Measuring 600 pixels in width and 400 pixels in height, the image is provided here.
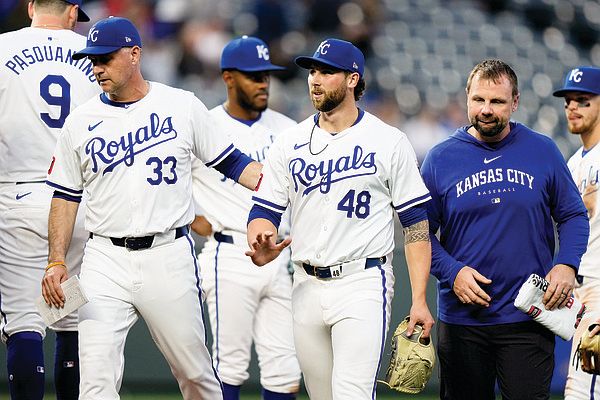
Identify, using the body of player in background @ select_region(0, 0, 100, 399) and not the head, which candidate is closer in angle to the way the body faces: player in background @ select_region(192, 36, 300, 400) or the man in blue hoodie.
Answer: the player in background

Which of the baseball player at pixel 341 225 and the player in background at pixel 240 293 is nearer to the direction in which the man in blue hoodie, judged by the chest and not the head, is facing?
the baseball player

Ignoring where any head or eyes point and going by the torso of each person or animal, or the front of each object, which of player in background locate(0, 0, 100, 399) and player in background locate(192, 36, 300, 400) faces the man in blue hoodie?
player in background locate(192, 36, 300, 400)

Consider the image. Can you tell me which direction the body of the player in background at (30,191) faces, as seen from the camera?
away from the camera

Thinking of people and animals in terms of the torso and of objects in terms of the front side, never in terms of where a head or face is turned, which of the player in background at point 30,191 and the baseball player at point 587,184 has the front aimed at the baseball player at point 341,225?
the baseball player at point 587,184

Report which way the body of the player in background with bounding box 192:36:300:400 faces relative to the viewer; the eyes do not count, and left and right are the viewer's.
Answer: facing the viewer and to the right of the viewer

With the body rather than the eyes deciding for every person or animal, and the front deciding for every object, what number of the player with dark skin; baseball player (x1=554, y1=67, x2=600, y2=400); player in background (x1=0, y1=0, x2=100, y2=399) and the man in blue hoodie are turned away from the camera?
1

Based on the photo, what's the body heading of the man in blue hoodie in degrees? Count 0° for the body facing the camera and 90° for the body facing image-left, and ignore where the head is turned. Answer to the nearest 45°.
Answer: approximately 0°

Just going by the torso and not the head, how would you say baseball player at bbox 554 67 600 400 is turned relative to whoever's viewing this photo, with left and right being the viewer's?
facing the viewer and to the left of the viewer
